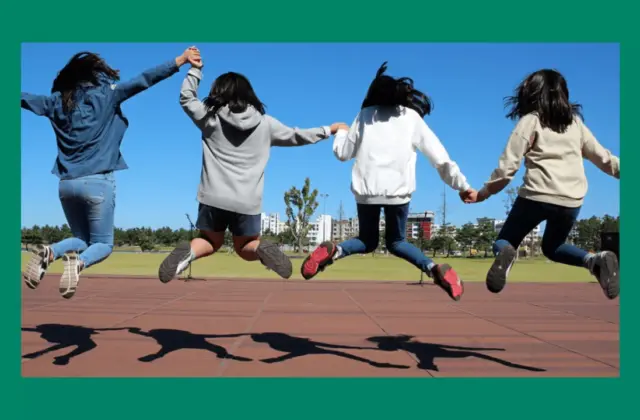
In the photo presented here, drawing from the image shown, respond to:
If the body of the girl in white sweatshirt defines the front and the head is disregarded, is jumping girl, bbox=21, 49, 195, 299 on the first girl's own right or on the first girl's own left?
on the first girl's own left

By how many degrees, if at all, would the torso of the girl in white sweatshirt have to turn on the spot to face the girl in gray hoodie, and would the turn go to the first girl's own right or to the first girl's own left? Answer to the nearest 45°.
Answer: approximately 90° to the first girl's own left

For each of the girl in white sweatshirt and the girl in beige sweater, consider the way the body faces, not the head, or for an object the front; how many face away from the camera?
2

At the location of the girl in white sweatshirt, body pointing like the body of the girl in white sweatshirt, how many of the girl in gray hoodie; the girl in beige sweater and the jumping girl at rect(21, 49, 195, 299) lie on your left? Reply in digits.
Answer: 2

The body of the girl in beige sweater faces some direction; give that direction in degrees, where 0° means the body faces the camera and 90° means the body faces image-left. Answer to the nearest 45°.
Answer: approximately 180°

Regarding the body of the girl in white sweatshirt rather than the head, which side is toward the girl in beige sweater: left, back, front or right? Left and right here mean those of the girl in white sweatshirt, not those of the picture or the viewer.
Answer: right

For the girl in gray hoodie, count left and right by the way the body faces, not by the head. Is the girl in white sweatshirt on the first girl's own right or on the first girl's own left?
on the first girl's own right

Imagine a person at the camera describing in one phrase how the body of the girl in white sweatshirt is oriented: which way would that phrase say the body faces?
away from the camera

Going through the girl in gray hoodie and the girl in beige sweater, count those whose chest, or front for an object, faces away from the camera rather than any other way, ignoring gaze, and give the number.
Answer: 2

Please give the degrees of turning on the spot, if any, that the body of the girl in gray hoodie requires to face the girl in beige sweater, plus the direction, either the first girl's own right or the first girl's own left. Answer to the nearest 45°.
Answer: approximately 90° to the first girl's own right

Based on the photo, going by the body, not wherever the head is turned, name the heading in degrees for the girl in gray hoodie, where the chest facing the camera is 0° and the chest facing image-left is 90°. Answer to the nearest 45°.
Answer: approximately 180°

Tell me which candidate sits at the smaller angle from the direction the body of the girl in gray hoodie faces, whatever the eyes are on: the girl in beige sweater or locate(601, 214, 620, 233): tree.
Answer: the tree

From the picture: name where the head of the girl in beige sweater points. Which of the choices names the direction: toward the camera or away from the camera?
away from the camera

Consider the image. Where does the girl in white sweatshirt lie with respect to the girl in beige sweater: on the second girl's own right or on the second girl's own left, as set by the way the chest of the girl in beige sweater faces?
on the second girl's own left

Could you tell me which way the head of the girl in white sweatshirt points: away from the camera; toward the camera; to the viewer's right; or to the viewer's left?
away from the camera
